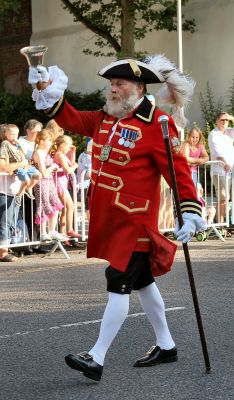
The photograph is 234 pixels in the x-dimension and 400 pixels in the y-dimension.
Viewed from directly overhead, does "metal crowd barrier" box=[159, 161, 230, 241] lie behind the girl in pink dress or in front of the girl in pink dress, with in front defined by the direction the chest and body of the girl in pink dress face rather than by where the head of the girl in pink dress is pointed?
in front

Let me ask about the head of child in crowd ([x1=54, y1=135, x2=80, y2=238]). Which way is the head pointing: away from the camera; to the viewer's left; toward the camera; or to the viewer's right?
to the viewer's right

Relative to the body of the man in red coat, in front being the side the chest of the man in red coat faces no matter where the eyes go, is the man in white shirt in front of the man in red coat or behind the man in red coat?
behind

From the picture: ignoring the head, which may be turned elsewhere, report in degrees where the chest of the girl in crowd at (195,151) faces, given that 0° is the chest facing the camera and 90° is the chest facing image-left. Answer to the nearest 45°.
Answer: approximately 0°

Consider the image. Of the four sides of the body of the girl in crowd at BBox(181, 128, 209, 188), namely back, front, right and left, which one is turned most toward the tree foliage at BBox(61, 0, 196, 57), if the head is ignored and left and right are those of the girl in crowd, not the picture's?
back

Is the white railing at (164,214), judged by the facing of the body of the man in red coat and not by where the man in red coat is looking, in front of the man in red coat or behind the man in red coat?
behind

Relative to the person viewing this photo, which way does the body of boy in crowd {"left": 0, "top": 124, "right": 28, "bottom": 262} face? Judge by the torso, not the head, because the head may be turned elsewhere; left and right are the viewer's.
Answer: facing to the right of the viewer

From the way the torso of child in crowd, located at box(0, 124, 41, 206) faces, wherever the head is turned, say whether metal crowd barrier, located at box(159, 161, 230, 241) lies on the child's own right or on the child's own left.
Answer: on the child's own left

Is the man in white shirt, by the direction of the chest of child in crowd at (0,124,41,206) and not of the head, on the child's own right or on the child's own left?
on the child's own left

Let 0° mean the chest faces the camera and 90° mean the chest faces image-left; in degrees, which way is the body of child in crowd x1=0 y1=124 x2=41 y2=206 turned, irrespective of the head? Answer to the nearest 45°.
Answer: approximately 315°

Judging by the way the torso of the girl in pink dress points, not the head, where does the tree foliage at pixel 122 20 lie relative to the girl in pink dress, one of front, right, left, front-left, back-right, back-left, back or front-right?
left
